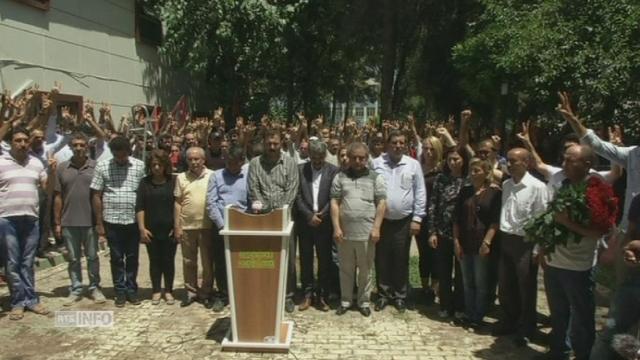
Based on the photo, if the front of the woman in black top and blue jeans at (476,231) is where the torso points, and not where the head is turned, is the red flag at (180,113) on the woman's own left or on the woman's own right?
on the woman's own right

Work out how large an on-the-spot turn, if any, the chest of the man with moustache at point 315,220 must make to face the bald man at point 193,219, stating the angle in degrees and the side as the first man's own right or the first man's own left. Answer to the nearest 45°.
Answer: approximately 90° to the first man's own right

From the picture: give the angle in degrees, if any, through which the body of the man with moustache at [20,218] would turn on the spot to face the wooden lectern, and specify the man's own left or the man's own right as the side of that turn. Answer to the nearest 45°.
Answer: approximately 45° to the man's own left

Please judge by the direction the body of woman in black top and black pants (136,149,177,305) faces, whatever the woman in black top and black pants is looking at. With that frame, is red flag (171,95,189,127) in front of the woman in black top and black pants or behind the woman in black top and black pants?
behind

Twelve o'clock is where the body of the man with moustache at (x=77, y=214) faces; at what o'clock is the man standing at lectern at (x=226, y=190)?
The man standing at lectern is roughly at 10 o'clock from the man with moustache.

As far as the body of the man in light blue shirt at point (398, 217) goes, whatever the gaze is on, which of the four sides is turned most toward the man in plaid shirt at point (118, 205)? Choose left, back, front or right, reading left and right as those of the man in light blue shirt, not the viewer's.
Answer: right

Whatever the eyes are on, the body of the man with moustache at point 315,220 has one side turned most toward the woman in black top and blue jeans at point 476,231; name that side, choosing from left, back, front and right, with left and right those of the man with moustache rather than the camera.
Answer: left

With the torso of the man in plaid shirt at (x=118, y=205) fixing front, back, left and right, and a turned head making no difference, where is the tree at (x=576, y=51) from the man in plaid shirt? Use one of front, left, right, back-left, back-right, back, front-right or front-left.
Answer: left

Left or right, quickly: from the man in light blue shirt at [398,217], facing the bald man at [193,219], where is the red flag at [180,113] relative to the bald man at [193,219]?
right
